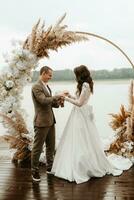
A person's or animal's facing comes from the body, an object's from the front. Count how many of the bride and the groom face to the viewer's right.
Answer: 1

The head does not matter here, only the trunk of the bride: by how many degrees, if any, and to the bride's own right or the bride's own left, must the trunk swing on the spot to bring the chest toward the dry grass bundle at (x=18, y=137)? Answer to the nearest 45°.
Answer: approximately 45° to the bride's own right

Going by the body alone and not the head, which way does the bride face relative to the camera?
to the viewer's left

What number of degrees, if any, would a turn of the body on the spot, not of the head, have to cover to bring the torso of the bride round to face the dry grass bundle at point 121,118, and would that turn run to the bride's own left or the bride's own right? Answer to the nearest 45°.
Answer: approximately 135° to the bride's own right

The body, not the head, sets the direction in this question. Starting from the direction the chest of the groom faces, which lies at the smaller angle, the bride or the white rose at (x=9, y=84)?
the bride

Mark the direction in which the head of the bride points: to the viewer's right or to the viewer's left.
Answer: to the viewer's left

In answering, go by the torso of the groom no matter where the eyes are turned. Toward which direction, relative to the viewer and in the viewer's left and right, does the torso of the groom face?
facing to the right of the viewer

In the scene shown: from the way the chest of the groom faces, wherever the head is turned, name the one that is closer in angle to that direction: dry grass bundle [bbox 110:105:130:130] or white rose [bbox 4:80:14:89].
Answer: the dry grass bundle

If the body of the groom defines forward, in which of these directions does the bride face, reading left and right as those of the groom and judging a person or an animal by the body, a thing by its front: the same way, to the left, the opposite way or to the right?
the opposite way
